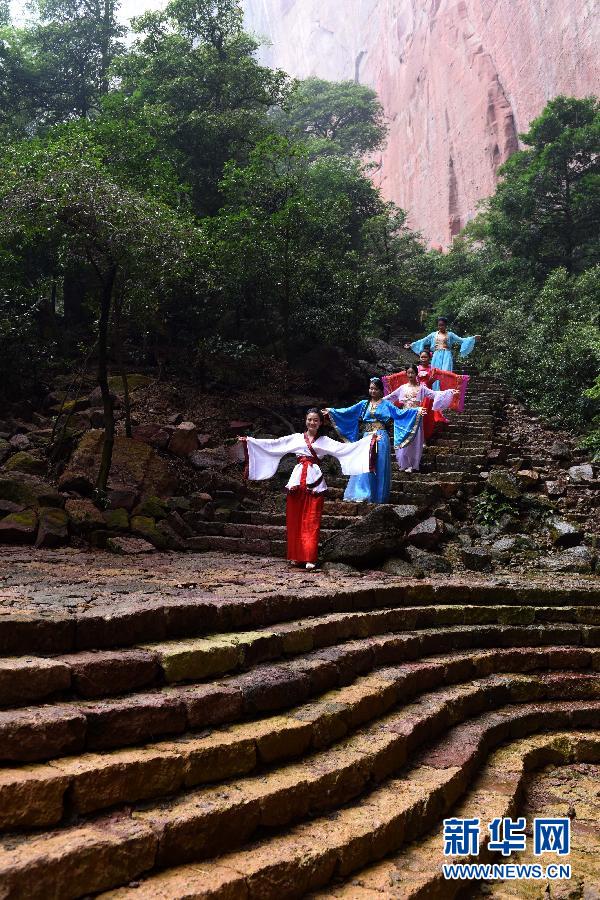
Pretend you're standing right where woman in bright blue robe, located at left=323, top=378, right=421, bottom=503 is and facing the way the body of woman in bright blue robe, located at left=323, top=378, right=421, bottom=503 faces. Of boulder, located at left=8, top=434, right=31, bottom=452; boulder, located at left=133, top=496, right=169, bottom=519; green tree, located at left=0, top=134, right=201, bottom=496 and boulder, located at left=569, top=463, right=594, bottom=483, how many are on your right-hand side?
3

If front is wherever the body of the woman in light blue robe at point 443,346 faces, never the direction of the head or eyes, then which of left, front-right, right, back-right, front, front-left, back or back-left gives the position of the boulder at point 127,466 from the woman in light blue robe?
front-right

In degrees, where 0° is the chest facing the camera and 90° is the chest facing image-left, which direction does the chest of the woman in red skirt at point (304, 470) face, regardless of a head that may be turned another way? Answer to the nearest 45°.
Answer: approximately 0°

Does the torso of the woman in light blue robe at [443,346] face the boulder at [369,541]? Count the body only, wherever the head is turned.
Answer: yes

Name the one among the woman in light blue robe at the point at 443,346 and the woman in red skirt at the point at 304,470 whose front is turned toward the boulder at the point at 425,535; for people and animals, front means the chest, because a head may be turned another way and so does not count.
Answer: the woman in light blue robe

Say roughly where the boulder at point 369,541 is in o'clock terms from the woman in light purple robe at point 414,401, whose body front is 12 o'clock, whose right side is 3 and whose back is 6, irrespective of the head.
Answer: The boulder is roughly at 12 o'clock from the woman in light purple robe.

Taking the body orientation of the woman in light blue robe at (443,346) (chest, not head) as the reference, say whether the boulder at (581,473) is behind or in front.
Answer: in front

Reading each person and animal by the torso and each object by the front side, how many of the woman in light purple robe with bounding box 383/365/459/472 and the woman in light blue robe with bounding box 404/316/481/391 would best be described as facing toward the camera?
2
